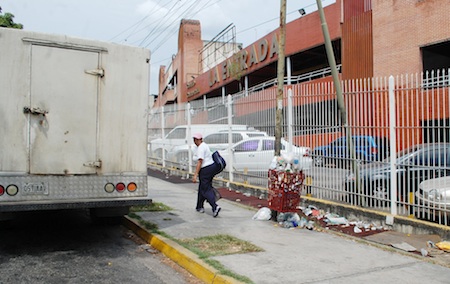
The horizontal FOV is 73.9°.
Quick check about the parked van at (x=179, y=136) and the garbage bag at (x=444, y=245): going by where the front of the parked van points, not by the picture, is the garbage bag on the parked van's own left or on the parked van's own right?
on the parked van's own left

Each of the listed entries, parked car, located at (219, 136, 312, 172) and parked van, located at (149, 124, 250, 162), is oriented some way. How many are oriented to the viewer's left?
2

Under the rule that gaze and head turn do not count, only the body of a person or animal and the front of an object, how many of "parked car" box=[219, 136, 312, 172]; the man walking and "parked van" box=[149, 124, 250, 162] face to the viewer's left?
3

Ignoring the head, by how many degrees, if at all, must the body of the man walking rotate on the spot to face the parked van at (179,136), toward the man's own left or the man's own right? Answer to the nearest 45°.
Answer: approximately 90° to the man's own right

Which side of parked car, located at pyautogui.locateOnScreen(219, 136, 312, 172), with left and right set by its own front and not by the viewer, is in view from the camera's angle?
left

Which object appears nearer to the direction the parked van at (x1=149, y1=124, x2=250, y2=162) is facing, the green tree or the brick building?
the green tree

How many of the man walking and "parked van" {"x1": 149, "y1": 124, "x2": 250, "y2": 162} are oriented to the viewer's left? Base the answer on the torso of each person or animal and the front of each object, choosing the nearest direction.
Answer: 2

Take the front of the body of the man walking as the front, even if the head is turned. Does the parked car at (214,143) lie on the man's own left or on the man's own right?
on the man's own right

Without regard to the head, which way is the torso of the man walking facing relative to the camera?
to the viewer's left

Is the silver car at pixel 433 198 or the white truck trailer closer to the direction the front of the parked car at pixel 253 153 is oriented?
the white truck trailer

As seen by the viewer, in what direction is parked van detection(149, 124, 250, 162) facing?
to the viewer's left
